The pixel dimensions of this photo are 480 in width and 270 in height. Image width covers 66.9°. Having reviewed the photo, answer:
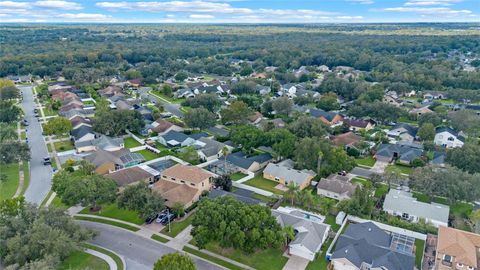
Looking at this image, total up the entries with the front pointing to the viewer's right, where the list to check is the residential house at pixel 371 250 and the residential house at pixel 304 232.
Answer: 0

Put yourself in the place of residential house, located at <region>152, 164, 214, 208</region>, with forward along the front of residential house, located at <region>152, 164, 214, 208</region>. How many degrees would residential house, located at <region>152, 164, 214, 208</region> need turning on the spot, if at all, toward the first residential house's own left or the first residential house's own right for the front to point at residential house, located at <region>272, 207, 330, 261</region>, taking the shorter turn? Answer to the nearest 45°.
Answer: approximately 90° to the first residential house's own left

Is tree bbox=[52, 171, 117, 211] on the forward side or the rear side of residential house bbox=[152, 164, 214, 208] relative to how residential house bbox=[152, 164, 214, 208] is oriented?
on the forward side

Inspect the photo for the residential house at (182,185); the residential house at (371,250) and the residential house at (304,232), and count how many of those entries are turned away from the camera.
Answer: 0

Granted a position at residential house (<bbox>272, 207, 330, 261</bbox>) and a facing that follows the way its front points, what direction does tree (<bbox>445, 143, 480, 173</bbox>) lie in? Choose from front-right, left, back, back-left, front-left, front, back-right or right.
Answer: back

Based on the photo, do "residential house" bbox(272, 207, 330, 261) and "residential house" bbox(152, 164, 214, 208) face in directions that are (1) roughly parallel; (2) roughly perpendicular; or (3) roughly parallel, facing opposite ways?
roughly parallel

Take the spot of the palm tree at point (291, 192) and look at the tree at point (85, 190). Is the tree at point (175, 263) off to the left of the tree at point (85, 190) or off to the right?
left

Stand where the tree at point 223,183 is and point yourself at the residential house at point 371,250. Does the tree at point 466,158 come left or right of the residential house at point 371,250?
left

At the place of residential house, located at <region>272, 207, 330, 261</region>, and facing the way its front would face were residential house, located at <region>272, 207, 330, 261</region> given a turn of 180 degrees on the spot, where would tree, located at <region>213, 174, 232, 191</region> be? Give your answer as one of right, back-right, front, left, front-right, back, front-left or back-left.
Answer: left

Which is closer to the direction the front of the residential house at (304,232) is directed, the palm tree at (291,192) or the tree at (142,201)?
the tree

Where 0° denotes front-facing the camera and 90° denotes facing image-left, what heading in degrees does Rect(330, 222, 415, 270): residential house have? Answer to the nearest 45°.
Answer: approximately 45°

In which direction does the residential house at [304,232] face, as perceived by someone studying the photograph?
facing the viewer and to the left of the viewer

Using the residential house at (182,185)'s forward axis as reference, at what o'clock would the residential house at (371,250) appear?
the residential house at (371,250) is roughly at 9 o'clock from the residential house at (182,185).

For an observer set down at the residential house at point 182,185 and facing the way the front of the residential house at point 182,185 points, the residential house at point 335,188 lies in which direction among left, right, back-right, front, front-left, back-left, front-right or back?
back-left
